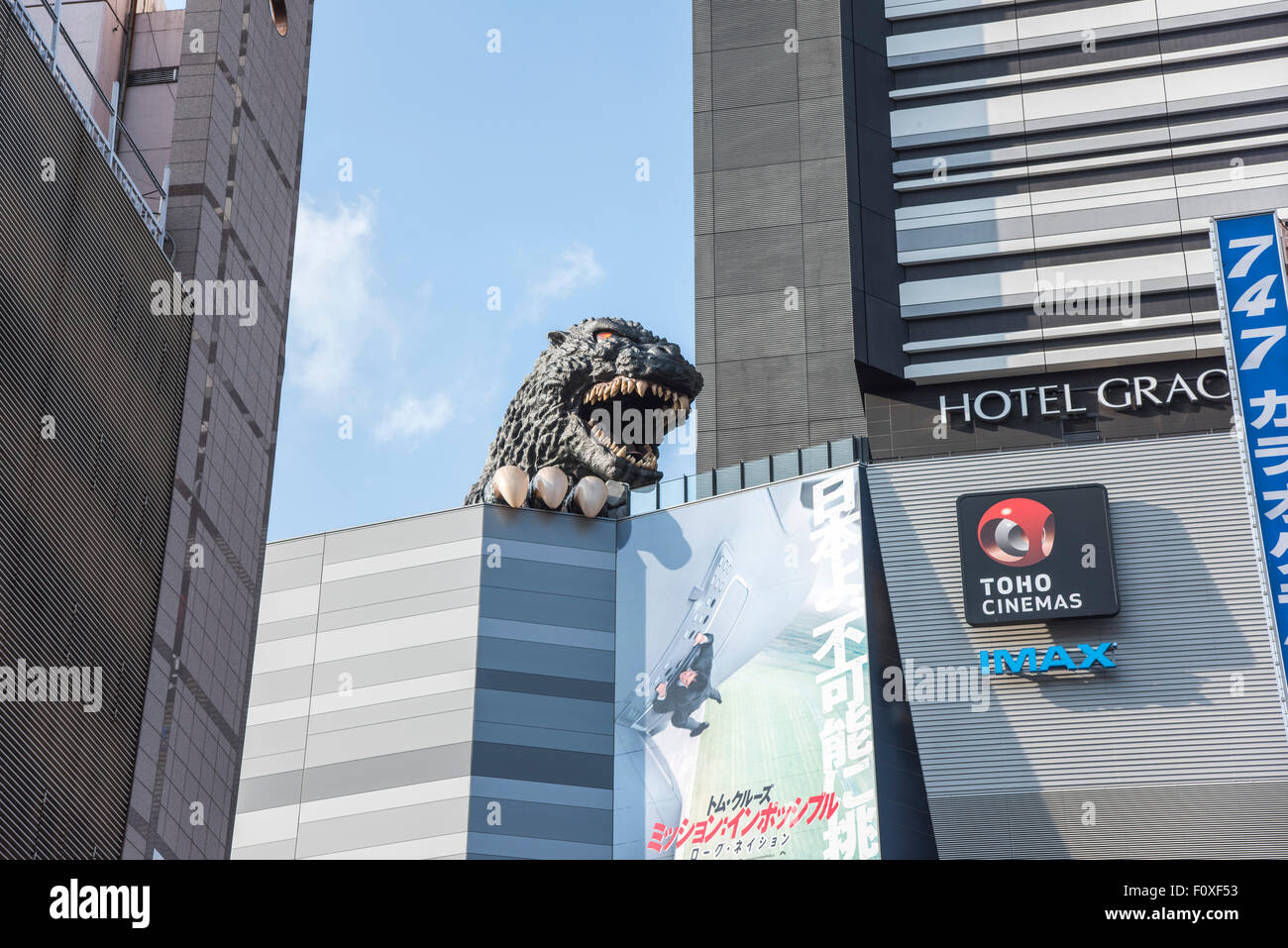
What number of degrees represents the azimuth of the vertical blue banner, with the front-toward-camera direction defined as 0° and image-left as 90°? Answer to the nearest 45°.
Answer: approximately 0°
